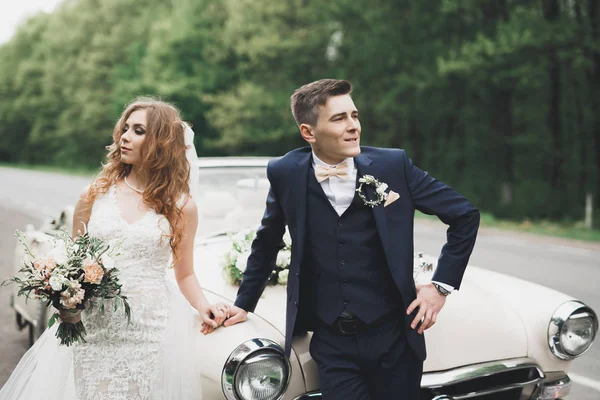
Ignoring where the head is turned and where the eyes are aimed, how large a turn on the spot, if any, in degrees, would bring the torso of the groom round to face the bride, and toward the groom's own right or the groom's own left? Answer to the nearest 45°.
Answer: approximately 90° to the groom's own right

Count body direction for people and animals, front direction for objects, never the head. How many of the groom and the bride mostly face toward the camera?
2

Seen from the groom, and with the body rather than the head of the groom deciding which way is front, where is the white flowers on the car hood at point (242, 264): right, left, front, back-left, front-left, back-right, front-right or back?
back-right

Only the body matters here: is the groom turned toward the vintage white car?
no

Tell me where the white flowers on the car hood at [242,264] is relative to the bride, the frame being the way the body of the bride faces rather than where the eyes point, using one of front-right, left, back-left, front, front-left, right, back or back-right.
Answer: back-left

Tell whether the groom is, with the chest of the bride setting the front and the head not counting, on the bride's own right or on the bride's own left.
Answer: on the bride's own left

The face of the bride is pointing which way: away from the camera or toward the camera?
toward the camera

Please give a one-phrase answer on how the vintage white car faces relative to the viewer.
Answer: facing the viewer and to the right of the viewer

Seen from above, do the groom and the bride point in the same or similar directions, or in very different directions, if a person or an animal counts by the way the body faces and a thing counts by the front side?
same or similar directions

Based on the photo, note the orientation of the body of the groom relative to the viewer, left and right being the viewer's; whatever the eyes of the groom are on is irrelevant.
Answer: facing the viewer

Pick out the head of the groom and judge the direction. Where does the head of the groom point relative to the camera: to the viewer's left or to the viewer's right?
to the viewer's right

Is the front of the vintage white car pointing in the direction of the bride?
no
